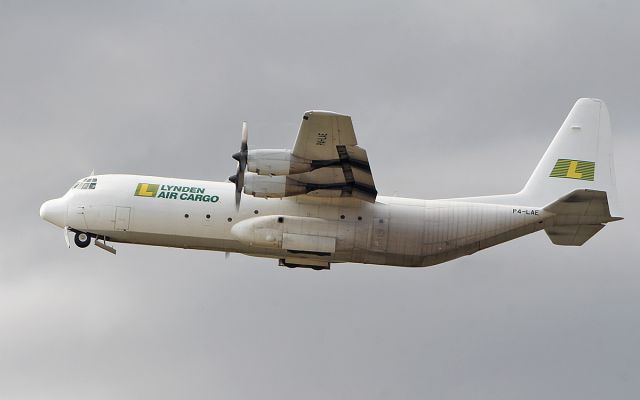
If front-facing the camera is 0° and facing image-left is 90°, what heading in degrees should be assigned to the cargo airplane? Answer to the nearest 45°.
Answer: approximately 90°
